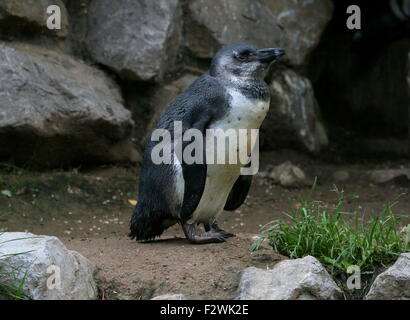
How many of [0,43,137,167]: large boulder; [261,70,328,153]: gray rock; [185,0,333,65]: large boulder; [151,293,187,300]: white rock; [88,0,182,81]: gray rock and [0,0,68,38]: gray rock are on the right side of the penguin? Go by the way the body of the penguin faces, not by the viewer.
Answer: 1

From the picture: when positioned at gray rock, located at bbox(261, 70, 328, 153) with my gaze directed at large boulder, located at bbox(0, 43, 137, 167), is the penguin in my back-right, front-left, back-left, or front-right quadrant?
front-left

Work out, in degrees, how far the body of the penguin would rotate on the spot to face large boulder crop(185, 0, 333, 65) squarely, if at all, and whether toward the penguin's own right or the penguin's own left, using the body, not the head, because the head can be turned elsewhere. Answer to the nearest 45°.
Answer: approximately 90° to the penguin's own left

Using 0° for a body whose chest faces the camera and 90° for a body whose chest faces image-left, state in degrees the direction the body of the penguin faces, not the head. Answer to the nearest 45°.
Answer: approximately 270°

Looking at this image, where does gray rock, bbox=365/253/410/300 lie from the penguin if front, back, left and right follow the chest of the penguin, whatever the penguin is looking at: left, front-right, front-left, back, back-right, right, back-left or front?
front-right

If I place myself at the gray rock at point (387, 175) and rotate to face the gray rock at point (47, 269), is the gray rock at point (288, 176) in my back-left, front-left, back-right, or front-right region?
front-right

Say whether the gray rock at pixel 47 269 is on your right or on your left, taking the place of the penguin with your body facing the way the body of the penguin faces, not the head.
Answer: on your right

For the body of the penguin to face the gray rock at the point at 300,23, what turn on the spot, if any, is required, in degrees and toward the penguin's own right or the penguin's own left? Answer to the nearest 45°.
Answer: approximately 90° to the penguin's own left

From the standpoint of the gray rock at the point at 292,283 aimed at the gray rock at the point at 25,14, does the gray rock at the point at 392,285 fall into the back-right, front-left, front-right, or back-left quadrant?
back-right

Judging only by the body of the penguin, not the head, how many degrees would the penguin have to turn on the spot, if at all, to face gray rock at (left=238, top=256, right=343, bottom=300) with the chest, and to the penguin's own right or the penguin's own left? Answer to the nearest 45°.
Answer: approximately 45° to the penguin's own right

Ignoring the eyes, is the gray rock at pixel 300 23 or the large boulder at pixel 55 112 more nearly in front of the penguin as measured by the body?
the gray rock

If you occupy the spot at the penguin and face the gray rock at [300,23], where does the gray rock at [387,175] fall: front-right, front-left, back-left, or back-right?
front-right

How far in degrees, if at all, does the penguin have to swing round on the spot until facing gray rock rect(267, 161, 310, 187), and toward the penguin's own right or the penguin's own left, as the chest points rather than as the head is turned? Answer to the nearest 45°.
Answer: approximately 90° to the penguin's own left

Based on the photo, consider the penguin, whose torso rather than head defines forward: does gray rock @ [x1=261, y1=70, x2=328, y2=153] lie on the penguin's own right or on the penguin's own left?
on the penguin's own left

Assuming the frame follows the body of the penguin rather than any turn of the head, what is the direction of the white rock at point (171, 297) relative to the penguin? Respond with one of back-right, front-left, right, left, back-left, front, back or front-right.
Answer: right

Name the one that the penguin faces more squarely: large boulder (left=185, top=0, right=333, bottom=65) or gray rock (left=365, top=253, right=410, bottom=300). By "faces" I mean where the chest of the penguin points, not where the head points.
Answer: the gray rock

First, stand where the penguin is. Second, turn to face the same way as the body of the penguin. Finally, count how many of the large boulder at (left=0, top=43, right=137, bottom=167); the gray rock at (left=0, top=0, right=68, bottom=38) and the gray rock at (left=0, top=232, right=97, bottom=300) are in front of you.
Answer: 0
